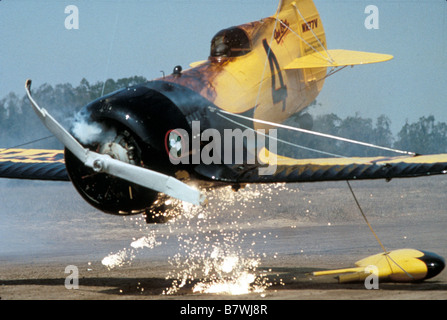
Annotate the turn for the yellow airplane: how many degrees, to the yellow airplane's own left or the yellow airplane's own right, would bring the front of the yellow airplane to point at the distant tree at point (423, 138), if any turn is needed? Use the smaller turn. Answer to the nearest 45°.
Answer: approximately 180°

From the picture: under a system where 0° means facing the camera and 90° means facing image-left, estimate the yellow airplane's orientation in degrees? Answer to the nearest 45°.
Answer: approximately 45°
